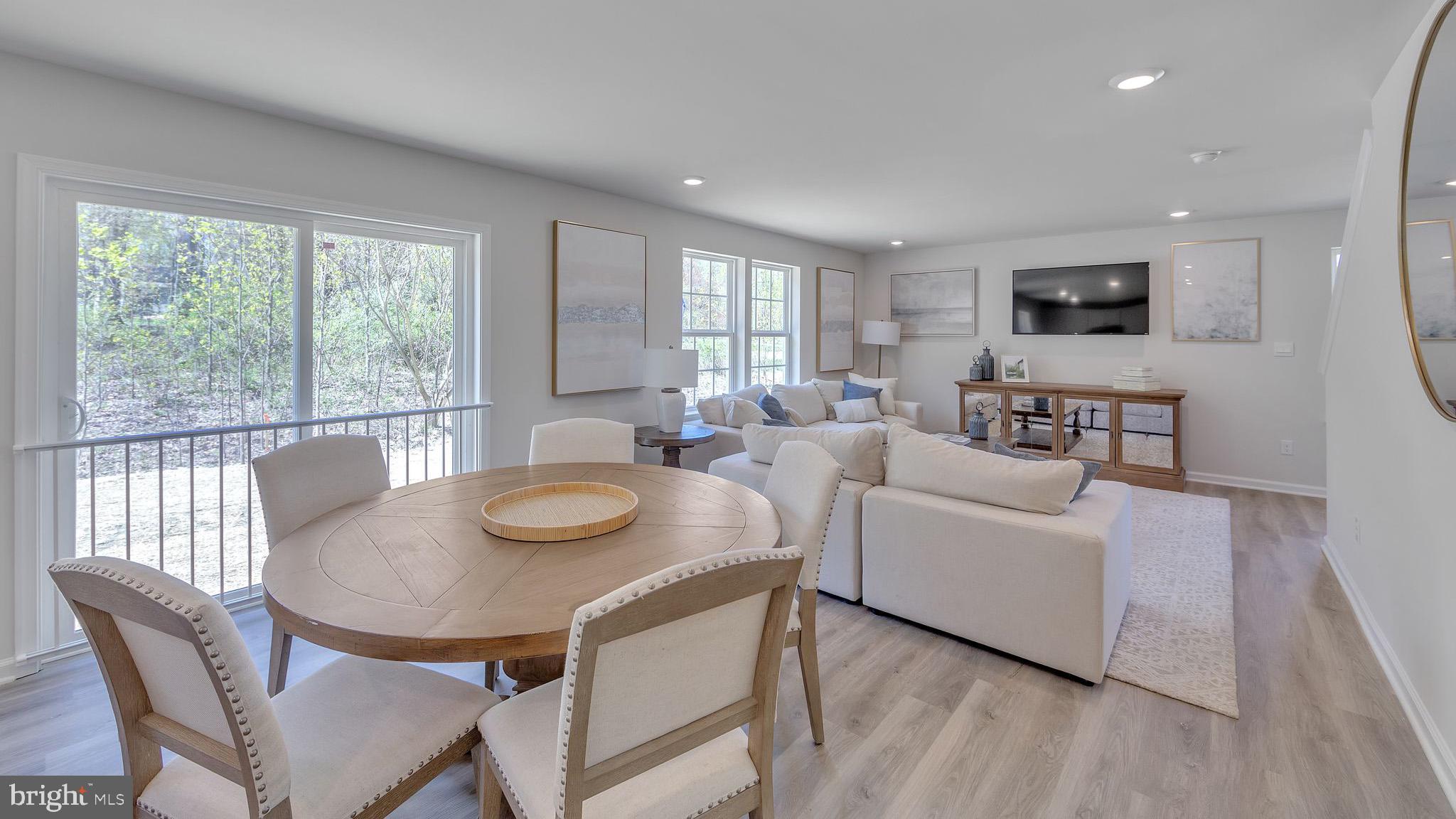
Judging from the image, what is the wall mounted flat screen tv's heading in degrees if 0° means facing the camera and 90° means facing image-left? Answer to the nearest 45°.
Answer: approximately 0°

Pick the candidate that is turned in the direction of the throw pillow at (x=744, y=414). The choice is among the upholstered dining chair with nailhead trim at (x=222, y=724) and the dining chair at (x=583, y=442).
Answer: the upholstered dining chair with nailhead trim

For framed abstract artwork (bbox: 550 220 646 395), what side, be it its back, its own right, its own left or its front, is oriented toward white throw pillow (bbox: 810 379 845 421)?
left

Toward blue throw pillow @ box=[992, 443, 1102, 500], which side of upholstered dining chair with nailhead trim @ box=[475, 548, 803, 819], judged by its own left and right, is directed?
right

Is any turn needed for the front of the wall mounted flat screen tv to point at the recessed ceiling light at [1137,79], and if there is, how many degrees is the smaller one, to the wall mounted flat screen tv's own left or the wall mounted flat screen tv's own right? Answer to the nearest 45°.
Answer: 0° — it already faces it

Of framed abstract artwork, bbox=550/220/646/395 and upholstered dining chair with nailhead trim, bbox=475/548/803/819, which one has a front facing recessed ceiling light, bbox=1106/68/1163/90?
the framed abstract artwork

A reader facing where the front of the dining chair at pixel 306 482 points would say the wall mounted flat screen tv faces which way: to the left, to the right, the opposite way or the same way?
to the right

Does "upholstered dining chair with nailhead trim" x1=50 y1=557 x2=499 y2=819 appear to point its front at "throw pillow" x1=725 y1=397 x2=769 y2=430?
yes

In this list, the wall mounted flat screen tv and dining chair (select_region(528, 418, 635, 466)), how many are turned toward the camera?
2

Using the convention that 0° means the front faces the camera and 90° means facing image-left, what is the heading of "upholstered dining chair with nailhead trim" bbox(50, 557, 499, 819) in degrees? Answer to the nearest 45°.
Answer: approximately 225°

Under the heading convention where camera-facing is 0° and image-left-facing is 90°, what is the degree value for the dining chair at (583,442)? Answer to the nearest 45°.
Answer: approximately 0°

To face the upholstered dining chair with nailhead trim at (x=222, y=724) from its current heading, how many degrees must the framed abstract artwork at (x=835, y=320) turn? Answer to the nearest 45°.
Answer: approximately 45° to its right

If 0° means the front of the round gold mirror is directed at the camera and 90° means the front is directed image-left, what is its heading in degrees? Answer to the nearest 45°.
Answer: approximately 90°

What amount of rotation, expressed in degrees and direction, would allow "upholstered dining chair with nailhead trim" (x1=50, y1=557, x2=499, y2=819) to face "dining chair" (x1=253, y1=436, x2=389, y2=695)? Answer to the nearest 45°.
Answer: approximately 45° to its left

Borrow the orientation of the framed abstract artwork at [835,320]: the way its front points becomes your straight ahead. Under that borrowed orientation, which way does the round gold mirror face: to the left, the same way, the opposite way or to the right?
the opposite way
